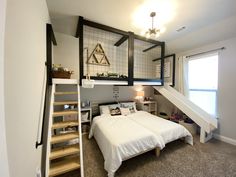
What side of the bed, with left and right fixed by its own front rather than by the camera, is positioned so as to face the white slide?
left

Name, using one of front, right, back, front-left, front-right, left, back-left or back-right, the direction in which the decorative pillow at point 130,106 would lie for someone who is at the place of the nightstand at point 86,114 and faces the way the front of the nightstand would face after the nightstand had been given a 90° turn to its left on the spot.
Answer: front-left

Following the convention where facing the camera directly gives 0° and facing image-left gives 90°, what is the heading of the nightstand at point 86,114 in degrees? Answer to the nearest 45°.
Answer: approximately 45°

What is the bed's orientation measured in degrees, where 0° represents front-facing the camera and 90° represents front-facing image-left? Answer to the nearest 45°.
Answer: approximately 315°

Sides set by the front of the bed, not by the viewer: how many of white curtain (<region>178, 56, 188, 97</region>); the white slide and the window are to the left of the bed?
3

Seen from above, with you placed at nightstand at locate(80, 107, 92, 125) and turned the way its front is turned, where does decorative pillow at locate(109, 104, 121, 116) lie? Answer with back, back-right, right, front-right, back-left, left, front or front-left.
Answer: back-left

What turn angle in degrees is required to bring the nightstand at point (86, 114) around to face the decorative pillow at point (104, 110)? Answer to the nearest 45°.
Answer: approximately 135° to its left

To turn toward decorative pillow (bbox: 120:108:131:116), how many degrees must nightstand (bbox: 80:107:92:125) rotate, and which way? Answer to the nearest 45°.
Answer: approximately 135° to its left

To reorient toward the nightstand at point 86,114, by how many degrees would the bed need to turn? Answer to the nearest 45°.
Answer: approximately 180°

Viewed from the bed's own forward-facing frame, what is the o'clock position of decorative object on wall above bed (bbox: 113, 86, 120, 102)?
The decorative object on wall above bed is roughly at 7 o'clock from the bed.
